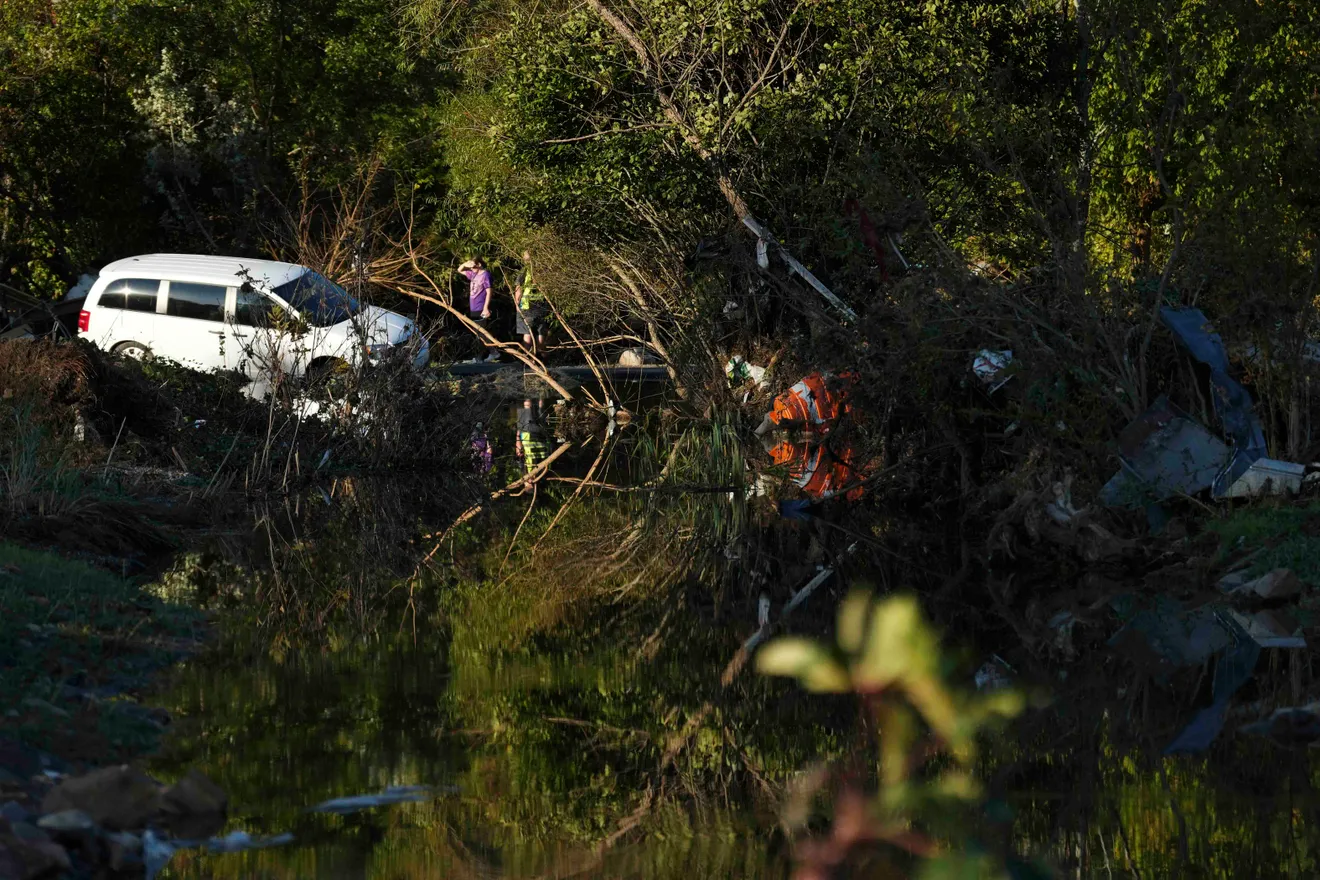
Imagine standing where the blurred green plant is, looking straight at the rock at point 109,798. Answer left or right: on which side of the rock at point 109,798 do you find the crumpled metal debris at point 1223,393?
right

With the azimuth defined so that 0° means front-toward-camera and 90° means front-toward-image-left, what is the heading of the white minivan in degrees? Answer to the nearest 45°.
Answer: approximately 315°

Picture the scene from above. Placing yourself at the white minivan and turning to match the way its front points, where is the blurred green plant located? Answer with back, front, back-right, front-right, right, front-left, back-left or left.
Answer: front-right

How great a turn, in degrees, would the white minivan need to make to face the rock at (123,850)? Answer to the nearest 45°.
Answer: approximately 45° to its right

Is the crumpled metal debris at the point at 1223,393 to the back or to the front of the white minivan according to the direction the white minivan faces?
to the front

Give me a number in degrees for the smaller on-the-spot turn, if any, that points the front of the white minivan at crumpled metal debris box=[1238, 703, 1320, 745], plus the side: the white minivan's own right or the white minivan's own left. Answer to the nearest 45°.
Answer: approximately 45° to the white minivan's own right

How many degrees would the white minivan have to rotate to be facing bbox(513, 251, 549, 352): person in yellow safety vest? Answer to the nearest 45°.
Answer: approximately 45° to its left

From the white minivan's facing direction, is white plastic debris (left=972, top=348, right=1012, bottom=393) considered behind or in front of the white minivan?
in front

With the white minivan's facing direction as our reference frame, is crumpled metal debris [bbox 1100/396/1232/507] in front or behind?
in front
